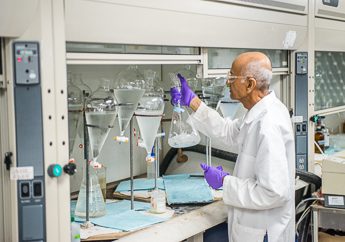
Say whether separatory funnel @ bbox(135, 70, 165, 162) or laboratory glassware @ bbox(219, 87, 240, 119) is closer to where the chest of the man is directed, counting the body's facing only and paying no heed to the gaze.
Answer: the separatory funnel

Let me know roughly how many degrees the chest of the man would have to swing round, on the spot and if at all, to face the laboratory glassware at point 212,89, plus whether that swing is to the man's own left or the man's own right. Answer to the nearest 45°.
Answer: approximately 45° to the man's own right

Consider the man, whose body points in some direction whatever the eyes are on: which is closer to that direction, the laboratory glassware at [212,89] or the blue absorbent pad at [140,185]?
the blue absorbent pad

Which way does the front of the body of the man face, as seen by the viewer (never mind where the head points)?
to the viewer's left

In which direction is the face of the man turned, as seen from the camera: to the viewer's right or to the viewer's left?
to the viewer's left

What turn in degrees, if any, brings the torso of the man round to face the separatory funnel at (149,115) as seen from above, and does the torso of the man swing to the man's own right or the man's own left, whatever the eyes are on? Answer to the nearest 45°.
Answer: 0° — they already face it

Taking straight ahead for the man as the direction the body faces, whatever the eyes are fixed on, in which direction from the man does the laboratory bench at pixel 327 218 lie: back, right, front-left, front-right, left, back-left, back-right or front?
back-right

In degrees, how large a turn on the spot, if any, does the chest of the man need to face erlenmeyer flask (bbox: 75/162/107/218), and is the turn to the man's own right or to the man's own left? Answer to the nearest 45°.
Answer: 0° — they already face it

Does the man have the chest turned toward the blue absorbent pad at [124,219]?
yes

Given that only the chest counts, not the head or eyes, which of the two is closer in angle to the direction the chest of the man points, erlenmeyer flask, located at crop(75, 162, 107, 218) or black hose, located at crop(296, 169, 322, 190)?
the erlenmeyer flask
